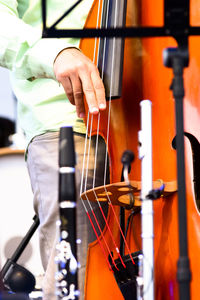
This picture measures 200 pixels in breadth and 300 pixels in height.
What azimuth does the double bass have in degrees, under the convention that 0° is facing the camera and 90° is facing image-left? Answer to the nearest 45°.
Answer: approximately 45°
